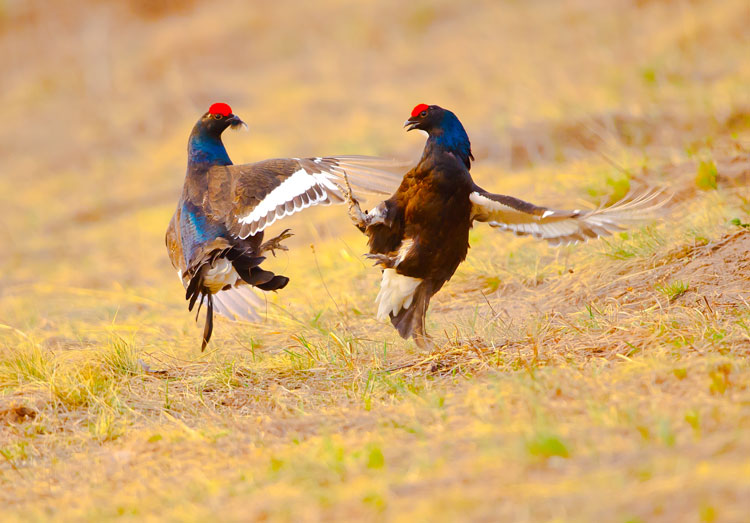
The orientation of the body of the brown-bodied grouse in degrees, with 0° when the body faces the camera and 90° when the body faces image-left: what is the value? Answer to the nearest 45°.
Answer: approximately 45°

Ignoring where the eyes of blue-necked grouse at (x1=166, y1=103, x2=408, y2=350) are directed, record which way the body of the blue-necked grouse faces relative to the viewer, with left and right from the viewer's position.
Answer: facing away from the viewer and to the right of the viewer

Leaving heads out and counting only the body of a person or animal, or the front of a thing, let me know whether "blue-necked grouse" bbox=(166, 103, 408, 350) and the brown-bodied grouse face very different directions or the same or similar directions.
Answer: very different directions

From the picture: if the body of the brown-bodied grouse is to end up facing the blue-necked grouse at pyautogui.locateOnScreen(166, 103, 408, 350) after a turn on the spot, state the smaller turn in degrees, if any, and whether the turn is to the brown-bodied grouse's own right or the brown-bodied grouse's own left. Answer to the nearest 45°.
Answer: approximately 45° to the brown-bodied grouse's own right
